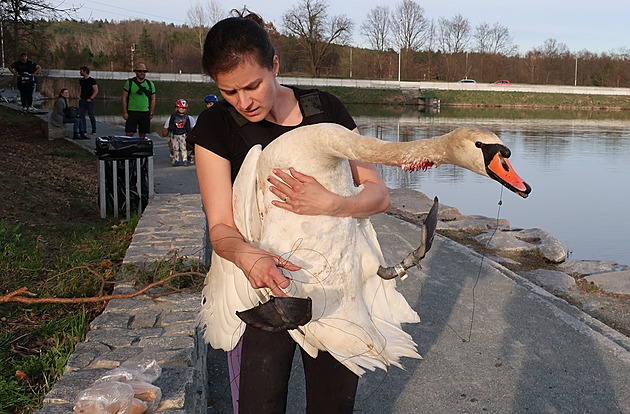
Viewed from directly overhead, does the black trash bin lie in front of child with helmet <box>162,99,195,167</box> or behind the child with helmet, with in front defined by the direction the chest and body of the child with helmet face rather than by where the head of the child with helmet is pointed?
in front

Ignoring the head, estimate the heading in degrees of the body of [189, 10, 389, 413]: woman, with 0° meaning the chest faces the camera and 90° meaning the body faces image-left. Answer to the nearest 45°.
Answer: approximately 0°

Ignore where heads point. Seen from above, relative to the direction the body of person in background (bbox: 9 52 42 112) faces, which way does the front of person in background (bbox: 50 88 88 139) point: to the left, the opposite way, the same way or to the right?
to the left

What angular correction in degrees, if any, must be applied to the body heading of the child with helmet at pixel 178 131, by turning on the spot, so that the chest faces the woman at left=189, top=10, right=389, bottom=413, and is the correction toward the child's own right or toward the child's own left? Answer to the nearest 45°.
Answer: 0° — they already face them

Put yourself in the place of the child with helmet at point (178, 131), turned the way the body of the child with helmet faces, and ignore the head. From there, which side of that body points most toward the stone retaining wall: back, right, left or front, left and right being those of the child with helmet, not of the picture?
front

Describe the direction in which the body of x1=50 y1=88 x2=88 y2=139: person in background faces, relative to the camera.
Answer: to the viewer's right
